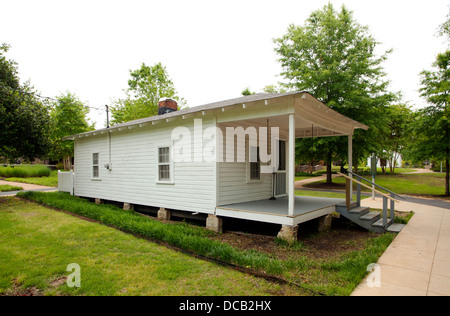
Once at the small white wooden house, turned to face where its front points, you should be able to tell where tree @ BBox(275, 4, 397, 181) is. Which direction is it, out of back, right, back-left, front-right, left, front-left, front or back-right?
left

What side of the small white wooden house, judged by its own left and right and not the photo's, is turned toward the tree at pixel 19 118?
back

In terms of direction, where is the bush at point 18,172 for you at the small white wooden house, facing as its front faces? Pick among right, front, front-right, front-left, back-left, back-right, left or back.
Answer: back

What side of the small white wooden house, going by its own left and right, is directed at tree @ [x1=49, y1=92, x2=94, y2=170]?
back

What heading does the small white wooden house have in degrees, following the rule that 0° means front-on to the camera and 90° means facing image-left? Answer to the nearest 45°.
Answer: approximately 315°

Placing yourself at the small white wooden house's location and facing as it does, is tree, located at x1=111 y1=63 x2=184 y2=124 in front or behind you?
behind

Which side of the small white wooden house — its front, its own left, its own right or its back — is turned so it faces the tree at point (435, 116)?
left
